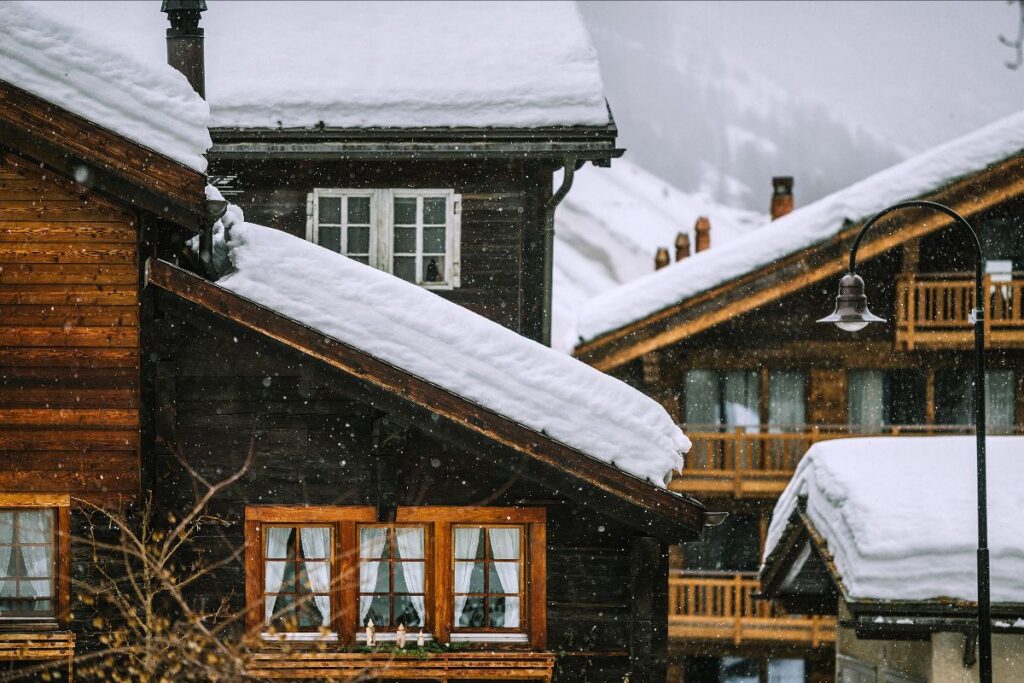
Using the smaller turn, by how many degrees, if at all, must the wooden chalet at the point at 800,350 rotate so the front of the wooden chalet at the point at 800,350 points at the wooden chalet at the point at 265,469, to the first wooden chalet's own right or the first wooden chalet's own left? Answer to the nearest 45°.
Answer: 0° — it already faces it

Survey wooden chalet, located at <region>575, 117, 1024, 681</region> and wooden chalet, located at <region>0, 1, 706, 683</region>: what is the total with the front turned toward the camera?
2

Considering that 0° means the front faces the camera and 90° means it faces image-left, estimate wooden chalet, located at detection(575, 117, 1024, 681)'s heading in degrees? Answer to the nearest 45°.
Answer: approximately 0°

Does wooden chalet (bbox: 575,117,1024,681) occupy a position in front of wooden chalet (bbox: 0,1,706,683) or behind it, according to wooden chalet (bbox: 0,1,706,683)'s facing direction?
behind
